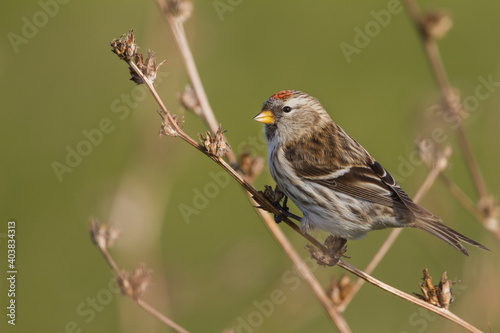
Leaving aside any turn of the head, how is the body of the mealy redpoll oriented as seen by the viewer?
to the viewer's left

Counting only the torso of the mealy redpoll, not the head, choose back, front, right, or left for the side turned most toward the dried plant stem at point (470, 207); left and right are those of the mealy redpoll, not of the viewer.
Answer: back
